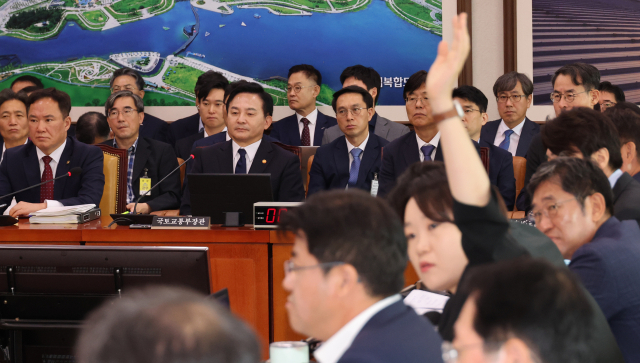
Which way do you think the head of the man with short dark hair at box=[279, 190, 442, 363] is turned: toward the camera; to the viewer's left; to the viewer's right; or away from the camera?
to the viewer's left

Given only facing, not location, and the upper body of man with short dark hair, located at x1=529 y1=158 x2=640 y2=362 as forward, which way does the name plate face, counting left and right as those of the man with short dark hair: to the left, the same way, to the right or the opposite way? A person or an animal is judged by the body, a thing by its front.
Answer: to the left

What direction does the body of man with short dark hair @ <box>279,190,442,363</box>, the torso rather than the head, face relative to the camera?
to the viewer's left

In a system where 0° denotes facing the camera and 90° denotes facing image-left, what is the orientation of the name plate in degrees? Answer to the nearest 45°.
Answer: approximately 0°

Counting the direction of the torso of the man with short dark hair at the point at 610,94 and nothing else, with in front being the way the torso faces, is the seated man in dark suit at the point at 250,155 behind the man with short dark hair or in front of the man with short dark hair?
in front

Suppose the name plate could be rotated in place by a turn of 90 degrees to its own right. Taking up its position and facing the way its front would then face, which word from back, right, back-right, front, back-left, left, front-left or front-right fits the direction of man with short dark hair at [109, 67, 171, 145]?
right

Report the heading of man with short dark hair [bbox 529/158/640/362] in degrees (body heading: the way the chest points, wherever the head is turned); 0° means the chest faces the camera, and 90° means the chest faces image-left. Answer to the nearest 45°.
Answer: approximately 45°

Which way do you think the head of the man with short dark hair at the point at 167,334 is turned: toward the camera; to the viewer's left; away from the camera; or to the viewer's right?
away from the camera
